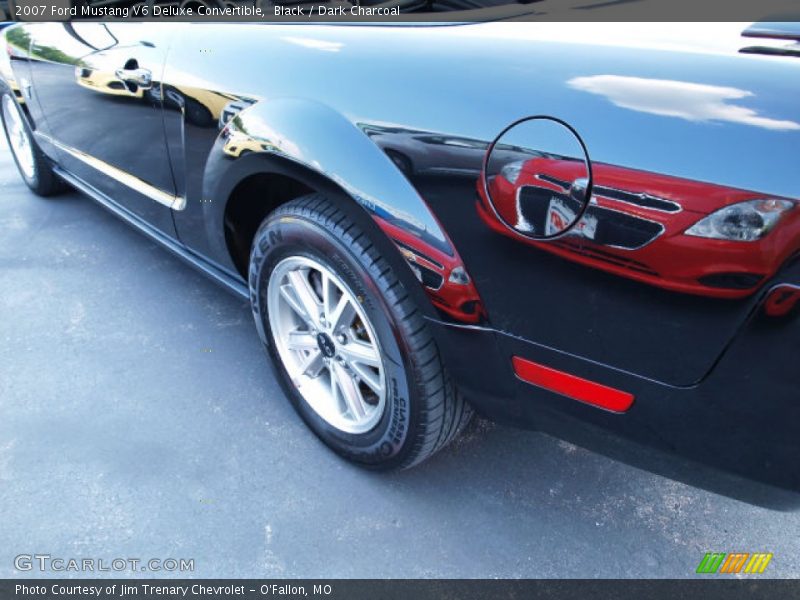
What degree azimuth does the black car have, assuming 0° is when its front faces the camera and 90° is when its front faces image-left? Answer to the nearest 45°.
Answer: approximately 135°
